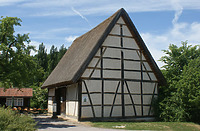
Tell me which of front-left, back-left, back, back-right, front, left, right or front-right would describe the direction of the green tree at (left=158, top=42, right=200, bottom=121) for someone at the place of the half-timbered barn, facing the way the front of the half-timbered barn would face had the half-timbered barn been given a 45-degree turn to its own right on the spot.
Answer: back

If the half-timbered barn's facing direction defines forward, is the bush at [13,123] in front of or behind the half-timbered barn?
in front

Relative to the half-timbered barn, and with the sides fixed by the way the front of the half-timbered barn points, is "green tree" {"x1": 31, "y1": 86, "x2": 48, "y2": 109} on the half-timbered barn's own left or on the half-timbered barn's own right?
on the half-timbered barn's own right

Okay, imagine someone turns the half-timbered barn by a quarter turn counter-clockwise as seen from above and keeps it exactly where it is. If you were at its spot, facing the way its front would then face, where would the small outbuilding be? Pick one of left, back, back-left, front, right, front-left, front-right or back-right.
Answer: back

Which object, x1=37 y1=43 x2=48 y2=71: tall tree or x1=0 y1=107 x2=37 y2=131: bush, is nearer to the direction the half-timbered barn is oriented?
the bush

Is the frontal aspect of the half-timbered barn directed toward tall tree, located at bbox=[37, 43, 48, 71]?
no

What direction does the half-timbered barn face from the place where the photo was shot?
facing the viewer and to the left of the viewer
